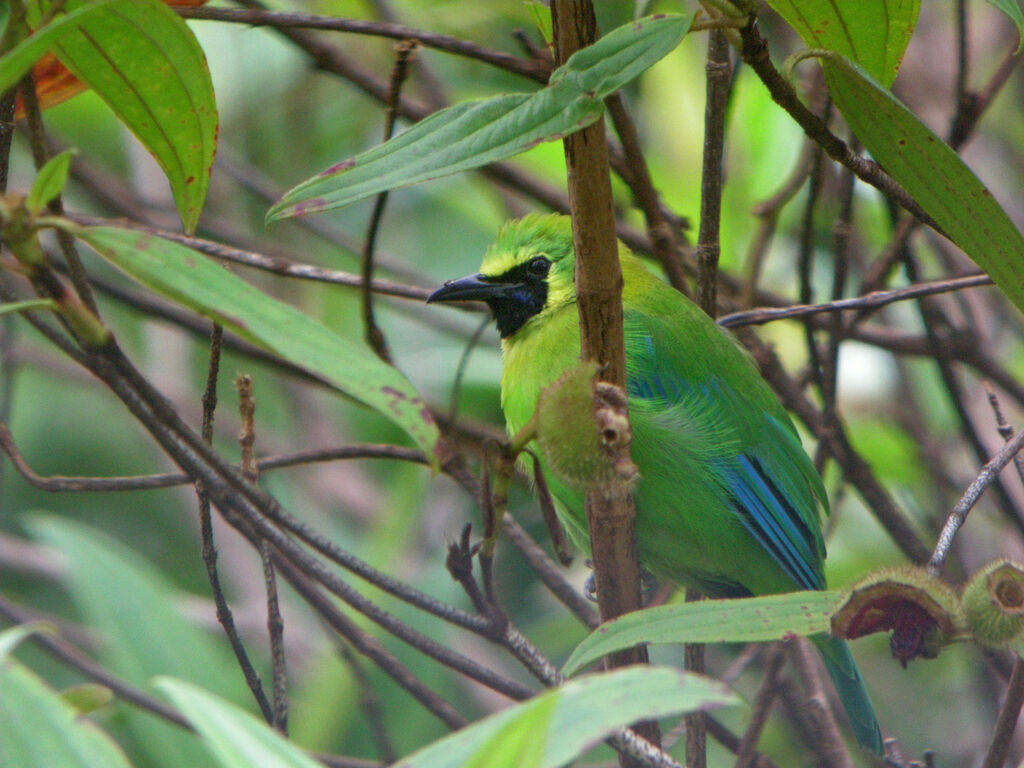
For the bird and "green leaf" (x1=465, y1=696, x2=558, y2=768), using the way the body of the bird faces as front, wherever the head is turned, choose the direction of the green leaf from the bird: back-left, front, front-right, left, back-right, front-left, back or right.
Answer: left

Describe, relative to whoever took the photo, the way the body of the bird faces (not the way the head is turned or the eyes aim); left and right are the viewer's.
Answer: facing to the left of the viewer

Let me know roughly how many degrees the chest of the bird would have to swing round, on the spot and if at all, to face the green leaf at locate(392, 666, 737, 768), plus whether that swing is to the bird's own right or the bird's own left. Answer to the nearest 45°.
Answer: approximately 90° to the bird's own left

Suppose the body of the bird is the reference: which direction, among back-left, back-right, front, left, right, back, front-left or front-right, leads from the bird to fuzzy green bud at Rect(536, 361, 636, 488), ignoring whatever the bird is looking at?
left

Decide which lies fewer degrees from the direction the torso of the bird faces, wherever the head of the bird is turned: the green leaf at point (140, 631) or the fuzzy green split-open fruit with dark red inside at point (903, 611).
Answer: the green leaf

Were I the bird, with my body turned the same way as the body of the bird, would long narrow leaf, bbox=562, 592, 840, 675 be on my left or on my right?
on my left
